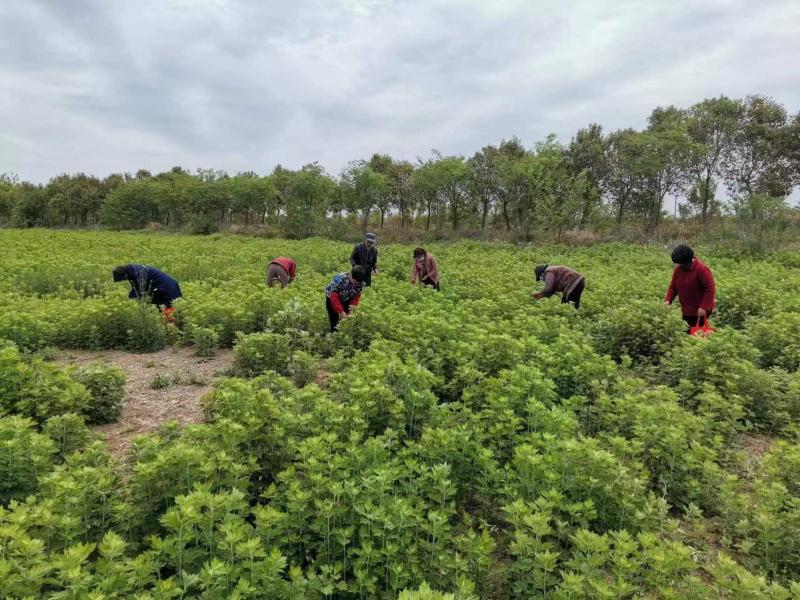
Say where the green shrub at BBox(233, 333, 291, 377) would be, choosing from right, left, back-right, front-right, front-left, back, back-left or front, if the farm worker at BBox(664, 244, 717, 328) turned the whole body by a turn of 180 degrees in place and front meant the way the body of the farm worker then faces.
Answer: back

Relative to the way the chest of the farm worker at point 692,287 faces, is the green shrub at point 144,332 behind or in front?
in front

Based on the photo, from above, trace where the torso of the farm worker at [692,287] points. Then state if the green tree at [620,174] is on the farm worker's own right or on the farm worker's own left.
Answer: on the farm worker's own right

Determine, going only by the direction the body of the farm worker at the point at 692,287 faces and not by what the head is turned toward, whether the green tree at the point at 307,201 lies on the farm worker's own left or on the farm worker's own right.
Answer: on the farm worker's own right

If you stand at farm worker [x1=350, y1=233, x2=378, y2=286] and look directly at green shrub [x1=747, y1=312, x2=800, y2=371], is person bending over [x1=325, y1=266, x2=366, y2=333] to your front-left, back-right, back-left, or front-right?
front-right

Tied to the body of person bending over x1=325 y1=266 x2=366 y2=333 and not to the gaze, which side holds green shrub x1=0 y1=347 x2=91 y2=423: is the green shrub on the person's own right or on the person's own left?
on the person's own right

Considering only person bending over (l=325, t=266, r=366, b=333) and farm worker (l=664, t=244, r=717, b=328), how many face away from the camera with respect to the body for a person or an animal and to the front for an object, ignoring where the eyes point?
0

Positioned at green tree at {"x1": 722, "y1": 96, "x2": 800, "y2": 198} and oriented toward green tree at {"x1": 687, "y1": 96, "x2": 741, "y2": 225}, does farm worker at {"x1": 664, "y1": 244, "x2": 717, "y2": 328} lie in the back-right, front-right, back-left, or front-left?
front-left

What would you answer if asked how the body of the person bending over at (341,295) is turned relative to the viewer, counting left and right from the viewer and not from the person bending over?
facing the viewer and to the right of the viewer

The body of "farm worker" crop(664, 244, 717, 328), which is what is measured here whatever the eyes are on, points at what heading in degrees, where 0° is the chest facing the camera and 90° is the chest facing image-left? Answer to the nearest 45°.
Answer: approximately 45°

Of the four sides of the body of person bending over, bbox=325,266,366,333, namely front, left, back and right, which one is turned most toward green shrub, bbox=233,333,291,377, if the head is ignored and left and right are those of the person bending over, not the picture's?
right

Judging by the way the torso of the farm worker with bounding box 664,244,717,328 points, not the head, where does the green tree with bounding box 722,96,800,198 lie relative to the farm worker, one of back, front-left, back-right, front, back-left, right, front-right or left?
back-right

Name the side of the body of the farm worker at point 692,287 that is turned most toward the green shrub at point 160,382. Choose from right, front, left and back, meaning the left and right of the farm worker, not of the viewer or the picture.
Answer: front

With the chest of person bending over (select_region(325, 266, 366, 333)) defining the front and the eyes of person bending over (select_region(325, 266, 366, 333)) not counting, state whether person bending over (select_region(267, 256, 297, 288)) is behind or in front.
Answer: behind
